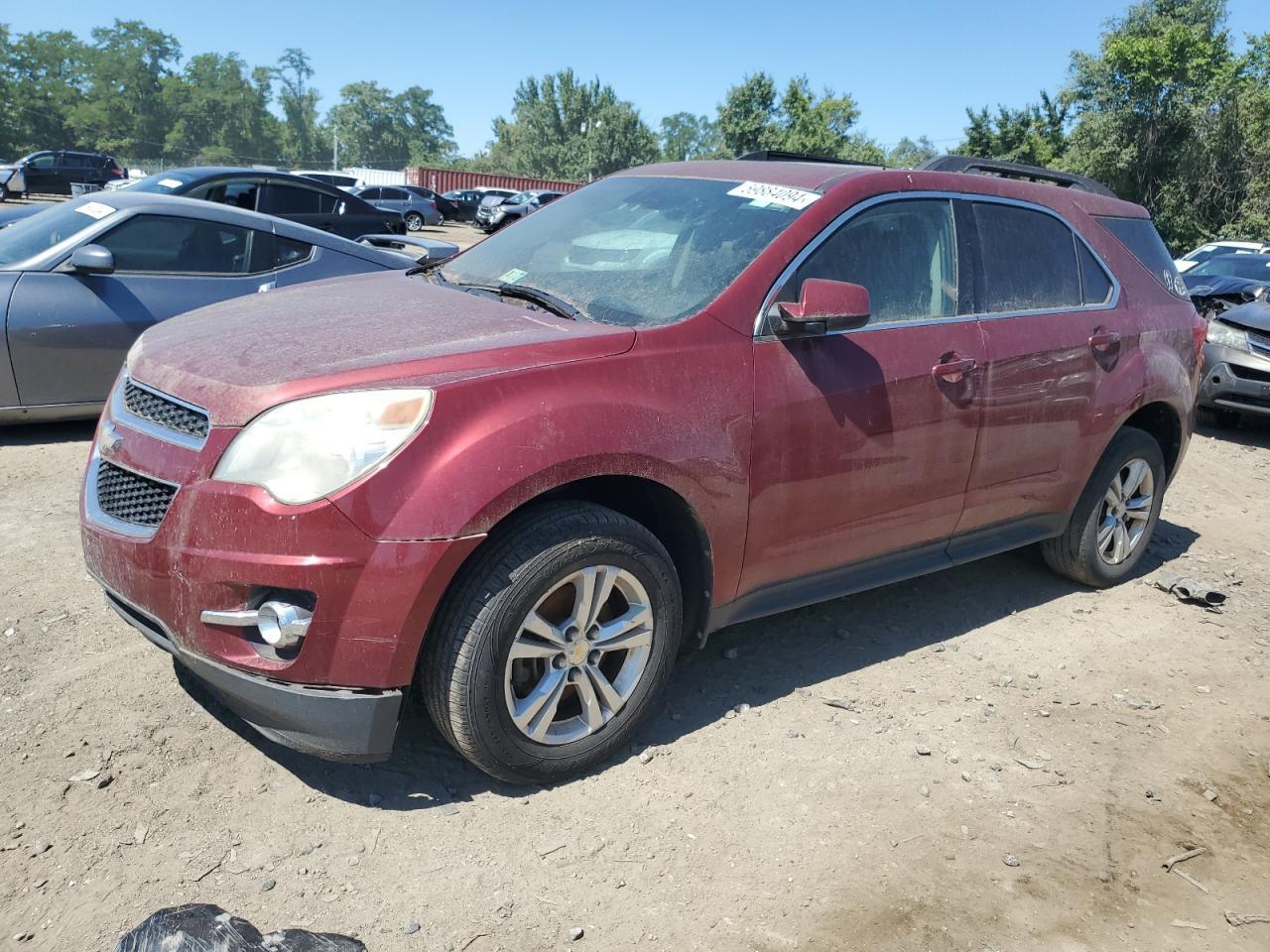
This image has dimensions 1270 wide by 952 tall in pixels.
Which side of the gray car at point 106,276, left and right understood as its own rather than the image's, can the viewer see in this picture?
left

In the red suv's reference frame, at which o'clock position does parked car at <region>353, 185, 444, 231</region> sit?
The parked car is roughly at 4 o'clock from the red suv.

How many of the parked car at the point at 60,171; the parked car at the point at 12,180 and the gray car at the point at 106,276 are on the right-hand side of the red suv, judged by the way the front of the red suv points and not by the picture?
3

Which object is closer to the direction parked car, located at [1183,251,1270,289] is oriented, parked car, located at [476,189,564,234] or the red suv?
the red suv

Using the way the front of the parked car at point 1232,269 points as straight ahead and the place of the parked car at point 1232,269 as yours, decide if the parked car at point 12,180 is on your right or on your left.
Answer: on your right

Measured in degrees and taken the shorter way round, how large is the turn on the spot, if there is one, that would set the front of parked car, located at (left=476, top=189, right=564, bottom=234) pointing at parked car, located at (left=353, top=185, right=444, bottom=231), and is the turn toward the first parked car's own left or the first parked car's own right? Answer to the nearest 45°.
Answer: approximately 45° to the first parked car's own right

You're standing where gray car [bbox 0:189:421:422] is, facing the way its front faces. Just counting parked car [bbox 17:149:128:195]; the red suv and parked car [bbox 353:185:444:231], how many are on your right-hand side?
2

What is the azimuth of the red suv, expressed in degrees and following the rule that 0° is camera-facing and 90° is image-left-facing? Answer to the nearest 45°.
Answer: approximately 45°

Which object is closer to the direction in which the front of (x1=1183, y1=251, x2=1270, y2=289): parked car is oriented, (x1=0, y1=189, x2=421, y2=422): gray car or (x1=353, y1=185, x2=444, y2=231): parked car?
the gray car

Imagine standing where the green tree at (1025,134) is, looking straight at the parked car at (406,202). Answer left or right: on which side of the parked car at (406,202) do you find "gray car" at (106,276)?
left

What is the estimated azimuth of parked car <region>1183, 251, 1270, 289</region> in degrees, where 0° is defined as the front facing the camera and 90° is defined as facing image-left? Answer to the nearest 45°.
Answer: approximately 45°

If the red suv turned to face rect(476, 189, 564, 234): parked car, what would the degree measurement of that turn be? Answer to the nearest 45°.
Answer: approximately 135° to its right

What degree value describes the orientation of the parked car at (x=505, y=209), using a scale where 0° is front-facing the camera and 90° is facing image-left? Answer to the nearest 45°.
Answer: approximately 45°
